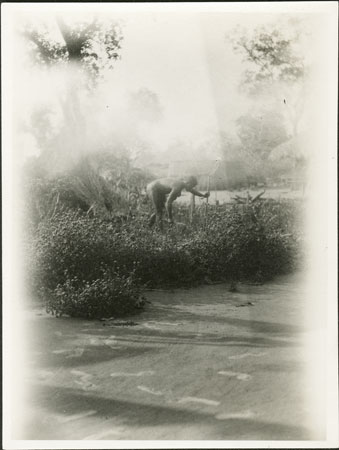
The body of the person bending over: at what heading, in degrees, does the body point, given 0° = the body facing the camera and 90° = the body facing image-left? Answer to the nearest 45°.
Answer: approximately 270°
